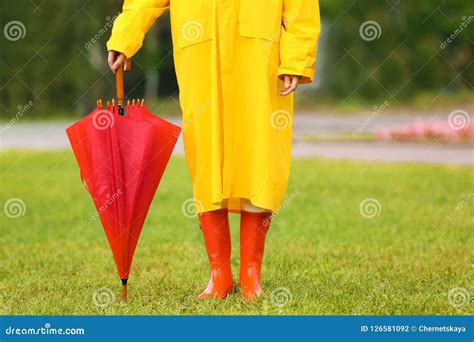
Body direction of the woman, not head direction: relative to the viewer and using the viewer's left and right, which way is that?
facing the viewer
